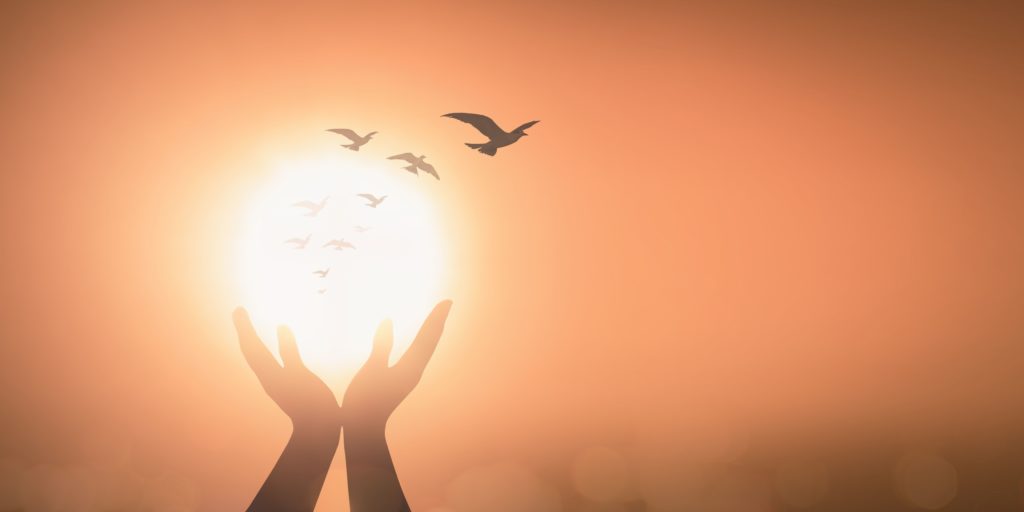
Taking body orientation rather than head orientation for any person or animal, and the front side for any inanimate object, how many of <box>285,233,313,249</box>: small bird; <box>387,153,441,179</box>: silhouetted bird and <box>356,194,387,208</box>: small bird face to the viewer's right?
3

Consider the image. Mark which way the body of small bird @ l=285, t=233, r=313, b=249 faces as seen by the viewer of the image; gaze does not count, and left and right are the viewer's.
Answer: facing to the right of the viewer

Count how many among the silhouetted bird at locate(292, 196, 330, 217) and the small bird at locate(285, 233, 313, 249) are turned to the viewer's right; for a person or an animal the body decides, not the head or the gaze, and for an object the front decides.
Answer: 2

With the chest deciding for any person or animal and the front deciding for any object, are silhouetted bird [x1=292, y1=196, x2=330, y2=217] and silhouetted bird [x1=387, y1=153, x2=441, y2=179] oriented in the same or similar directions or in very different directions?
same or similar directions

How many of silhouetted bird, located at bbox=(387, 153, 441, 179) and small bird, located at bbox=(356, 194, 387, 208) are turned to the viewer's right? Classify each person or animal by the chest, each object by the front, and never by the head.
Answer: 2

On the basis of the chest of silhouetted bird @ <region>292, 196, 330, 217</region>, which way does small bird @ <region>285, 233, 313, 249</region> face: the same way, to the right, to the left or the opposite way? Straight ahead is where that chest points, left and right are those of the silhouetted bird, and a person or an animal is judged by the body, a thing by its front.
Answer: the same way

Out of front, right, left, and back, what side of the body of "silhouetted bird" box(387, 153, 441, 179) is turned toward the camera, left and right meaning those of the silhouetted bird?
right

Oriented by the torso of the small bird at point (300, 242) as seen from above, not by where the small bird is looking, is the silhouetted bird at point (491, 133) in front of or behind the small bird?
in front

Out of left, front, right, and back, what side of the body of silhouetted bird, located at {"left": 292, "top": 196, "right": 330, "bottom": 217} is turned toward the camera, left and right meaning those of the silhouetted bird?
right

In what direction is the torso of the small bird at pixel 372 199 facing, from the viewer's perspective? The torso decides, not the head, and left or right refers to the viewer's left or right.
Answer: facing to the right of the viewer

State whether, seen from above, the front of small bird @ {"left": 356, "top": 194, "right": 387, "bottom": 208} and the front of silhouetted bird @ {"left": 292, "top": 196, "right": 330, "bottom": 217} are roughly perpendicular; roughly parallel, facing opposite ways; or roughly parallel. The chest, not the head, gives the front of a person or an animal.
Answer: roughly parallel

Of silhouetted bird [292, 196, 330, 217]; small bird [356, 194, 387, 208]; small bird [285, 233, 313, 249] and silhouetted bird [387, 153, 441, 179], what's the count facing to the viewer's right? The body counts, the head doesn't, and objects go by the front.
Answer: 4

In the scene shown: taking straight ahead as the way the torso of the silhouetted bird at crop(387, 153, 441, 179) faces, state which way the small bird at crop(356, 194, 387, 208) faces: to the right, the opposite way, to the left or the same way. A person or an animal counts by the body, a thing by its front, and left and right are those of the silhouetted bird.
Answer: the same way
